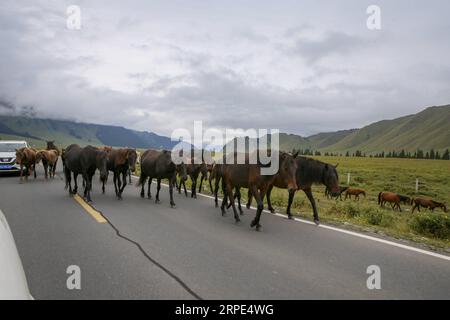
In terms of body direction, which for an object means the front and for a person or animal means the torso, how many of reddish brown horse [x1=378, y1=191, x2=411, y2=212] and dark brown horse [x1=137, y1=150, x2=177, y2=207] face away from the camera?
0

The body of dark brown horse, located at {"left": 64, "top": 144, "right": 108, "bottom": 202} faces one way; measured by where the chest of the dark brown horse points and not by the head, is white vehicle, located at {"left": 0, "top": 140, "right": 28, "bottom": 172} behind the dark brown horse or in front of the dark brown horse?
behind
